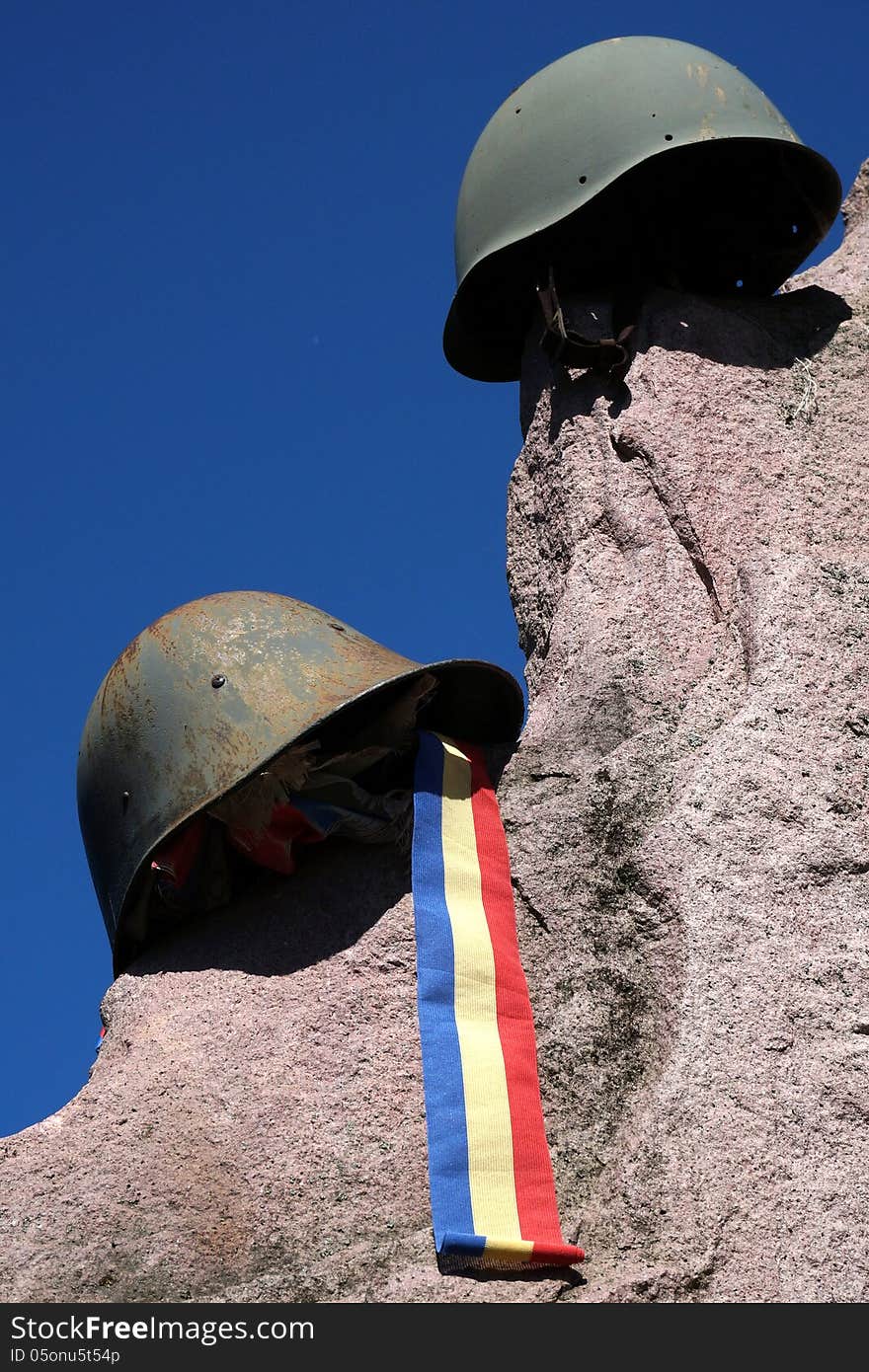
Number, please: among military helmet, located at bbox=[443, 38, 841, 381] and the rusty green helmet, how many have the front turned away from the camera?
0

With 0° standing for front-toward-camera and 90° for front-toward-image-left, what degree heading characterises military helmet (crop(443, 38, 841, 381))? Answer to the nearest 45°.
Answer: approximately 315°

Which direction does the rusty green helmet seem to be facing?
to the viewer's right
